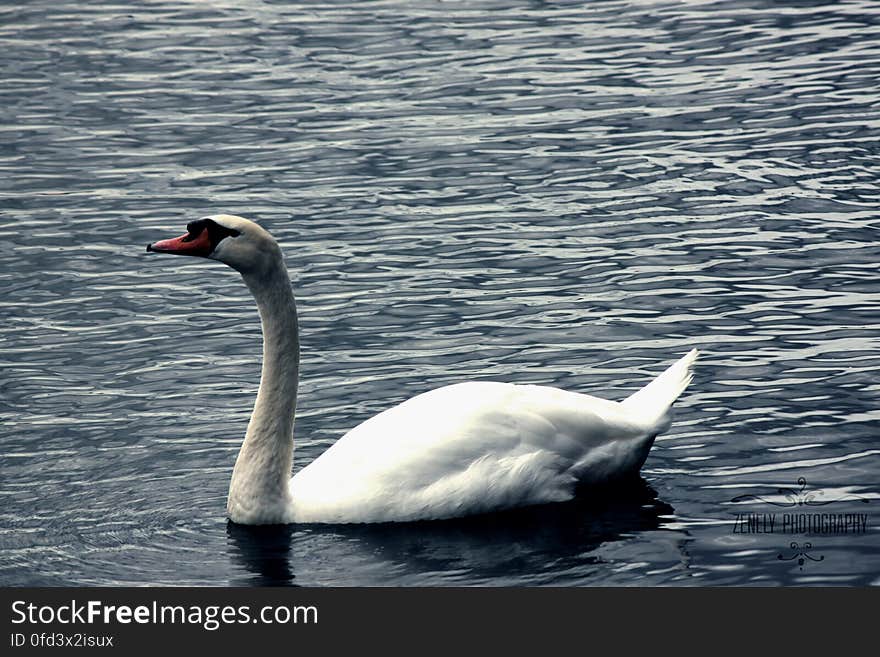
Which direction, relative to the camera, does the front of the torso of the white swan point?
to the viewer's left
